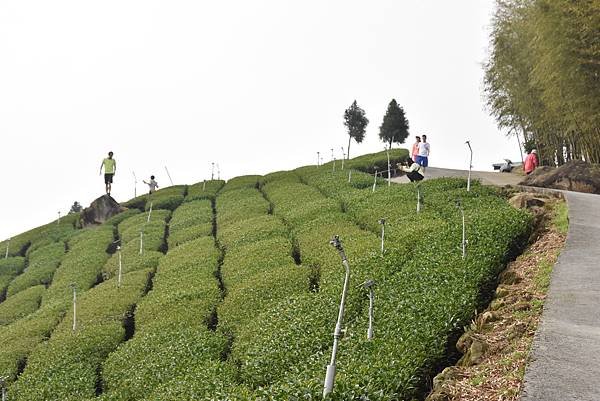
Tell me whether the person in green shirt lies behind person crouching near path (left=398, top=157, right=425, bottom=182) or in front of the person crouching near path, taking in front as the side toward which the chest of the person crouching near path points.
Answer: in front

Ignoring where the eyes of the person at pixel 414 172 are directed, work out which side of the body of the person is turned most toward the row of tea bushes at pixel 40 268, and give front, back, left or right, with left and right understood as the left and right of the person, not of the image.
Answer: front

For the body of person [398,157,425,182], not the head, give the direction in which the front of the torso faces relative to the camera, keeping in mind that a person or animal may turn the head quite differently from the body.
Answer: to the viewer's left

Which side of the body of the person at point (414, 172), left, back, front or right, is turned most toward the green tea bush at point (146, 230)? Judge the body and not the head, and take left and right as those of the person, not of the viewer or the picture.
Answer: front

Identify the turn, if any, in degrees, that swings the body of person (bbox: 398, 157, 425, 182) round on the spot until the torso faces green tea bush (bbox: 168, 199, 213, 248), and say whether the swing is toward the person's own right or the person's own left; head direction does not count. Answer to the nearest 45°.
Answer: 0° — they already face it

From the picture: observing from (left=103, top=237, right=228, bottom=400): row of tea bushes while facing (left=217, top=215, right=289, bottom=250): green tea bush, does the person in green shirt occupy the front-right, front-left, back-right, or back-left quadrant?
front-left

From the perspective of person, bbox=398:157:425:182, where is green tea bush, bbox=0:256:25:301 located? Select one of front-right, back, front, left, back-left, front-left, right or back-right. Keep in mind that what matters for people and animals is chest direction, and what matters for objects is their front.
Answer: front
